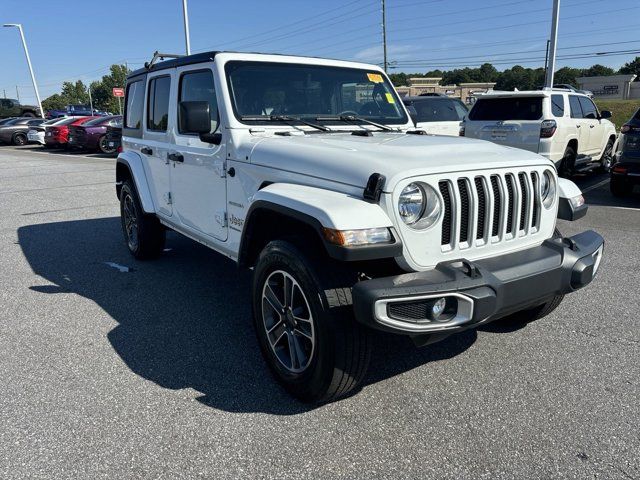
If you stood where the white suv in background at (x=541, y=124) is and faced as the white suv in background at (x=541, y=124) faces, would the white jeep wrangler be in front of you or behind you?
behind

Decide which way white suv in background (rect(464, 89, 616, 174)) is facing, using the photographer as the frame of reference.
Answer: facing away from the viewer and to the right of the viewer

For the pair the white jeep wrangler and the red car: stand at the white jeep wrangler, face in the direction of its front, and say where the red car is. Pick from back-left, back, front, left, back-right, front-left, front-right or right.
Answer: back

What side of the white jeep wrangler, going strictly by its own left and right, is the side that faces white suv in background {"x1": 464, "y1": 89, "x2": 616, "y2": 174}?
left

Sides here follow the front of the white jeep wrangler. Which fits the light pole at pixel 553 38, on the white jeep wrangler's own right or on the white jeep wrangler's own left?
on the white jeep wrangler's own left

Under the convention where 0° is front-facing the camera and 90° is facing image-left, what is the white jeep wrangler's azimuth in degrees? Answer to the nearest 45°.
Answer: approximately 315°

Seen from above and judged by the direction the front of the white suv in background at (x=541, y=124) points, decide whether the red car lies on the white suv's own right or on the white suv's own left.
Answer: on the white suv's own left
